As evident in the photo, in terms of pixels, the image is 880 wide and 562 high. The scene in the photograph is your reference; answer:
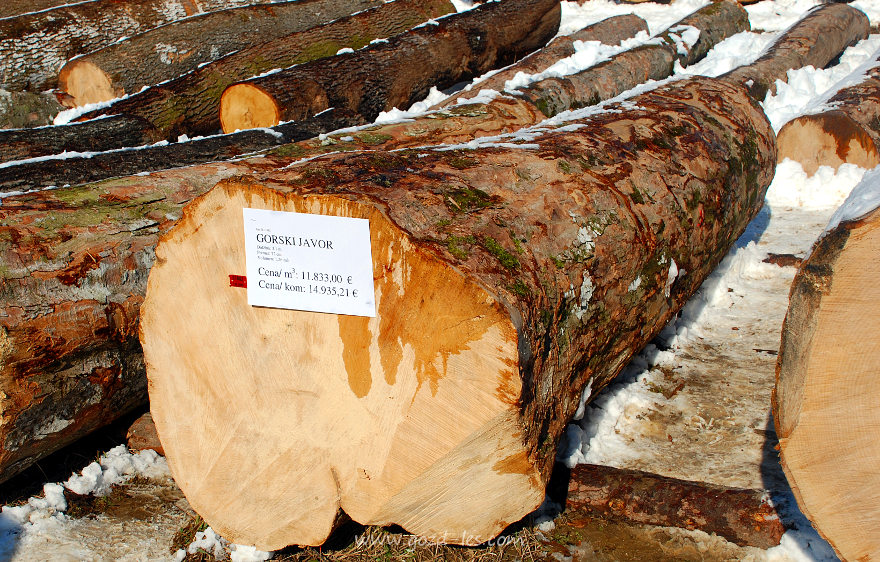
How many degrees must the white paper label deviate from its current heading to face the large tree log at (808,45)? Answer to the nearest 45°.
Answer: approximately 135° to its left

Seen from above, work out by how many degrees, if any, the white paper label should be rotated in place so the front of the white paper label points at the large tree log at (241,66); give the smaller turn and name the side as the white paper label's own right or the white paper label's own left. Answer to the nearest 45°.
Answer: approximately 180°

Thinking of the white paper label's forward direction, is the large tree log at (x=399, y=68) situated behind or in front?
behind

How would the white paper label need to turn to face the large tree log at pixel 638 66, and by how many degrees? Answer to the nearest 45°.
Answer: approximately 135° to its left

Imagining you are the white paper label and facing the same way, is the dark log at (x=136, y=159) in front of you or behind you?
behind

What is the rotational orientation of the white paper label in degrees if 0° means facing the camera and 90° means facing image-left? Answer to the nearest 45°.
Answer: approximately 0°

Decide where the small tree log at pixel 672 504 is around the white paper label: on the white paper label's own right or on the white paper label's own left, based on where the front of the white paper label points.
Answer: on the white paper label's own left

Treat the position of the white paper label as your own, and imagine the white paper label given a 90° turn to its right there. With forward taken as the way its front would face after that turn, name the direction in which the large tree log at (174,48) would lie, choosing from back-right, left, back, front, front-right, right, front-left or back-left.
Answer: right

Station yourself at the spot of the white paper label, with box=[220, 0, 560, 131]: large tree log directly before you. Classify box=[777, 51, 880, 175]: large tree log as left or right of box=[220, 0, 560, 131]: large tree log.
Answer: right

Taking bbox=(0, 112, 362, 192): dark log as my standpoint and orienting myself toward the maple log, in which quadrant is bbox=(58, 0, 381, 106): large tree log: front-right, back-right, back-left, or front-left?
back-left
